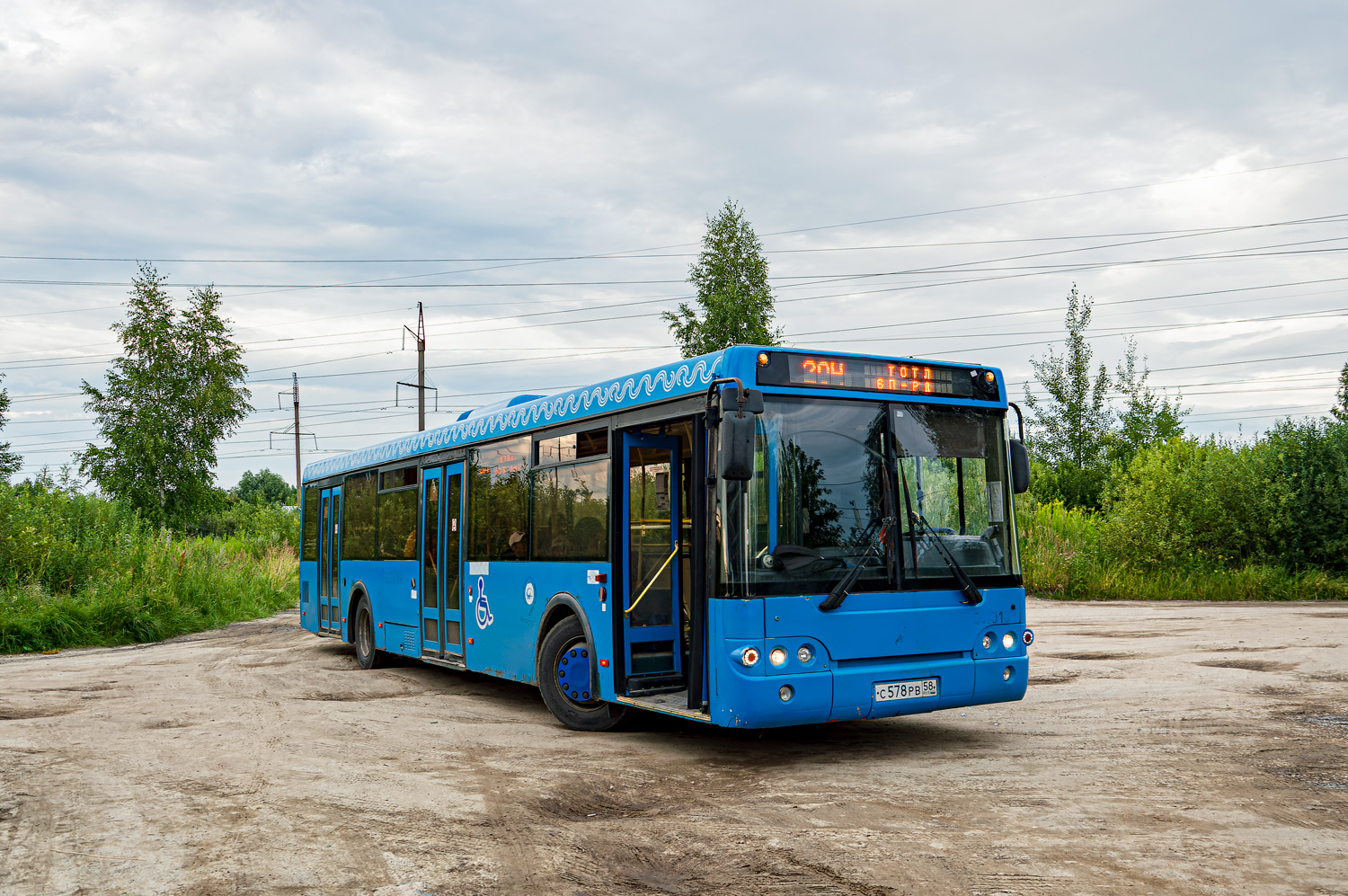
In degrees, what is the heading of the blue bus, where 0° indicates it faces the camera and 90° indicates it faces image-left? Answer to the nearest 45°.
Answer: approximately 315°

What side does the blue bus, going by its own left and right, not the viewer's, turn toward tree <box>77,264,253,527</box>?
back

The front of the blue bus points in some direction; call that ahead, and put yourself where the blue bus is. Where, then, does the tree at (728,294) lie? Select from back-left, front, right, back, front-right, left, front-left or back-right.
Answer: back-left
